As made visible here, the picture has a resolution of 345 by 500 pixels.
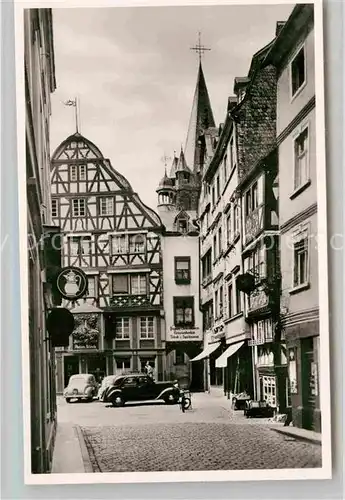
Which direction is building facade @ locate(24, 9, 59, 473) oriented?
to the viewer's right

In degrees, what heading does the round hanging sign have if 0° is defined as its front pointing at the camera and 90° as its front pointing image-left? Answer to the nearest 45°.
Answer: approximately 0°

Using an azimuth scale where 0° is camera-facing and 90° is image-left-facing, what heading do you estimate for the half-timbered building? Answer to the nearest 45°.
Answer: approximately 0°
